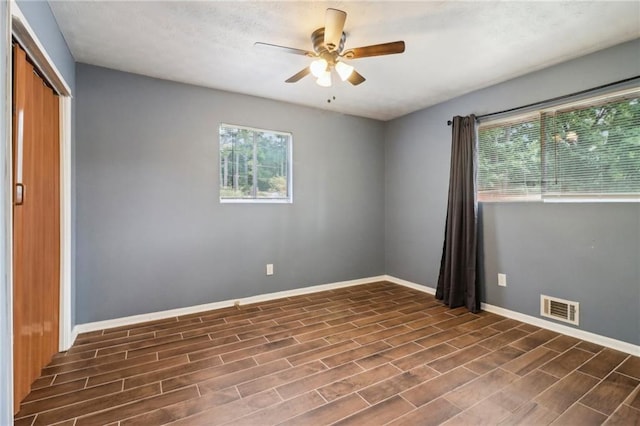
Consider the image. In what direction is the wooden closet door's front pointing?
to the viewer's right

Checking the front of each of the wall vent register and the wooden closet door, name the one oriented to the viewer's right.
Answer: the wooden closet door

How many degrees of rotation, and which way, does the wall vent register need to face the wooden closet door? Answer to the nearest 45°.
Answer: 0° — it already faces it

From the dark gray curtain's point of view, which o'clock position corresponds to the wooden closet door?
The wooden closet door is roughly at 12 o'clock from the dark gray curtain.

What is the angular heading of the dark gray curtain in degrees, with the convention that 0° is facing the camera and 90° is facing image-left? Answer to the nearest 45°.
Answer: approximately 45°

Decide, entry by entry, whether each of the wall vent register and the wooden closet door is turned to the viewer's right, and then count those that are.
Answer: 1

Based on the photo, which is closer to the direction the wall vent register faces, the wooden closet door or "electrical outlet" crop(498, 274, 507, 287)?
the wooden closet door

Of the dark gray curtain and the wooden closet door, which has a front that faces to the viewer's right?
the wooden closet door
